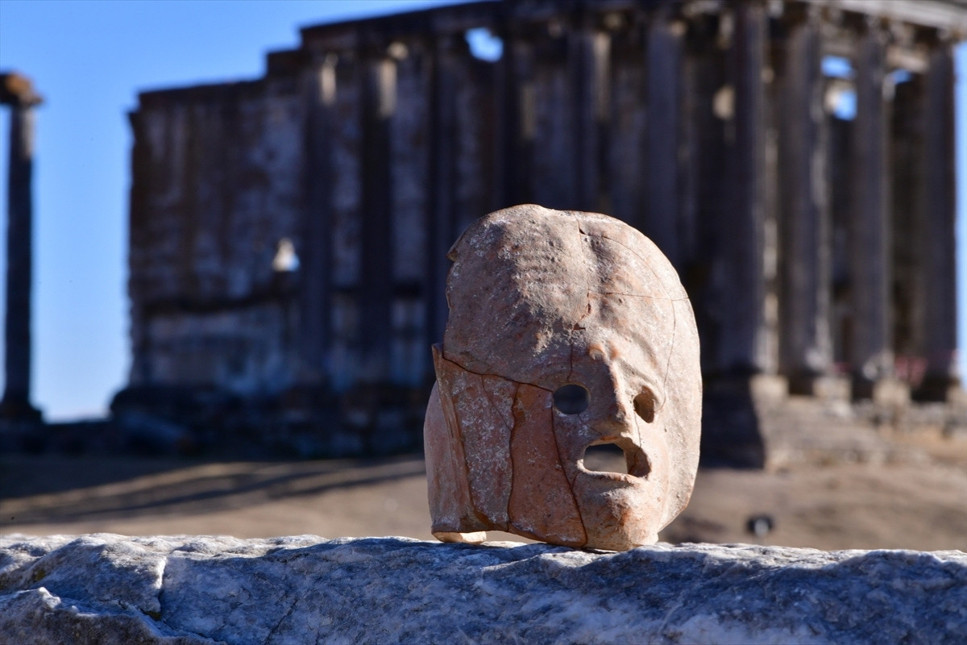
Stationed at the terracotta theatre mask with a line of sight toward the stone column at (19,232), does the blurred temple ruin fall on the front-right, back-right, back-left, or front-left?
front-right

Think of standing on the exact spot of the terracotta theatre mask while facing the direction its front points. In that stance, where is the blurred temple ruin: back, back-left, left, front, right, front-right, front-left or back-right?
back-left

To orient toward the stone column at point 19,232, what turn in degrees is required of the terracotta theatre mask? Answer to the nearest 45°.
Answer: approximately 180°
